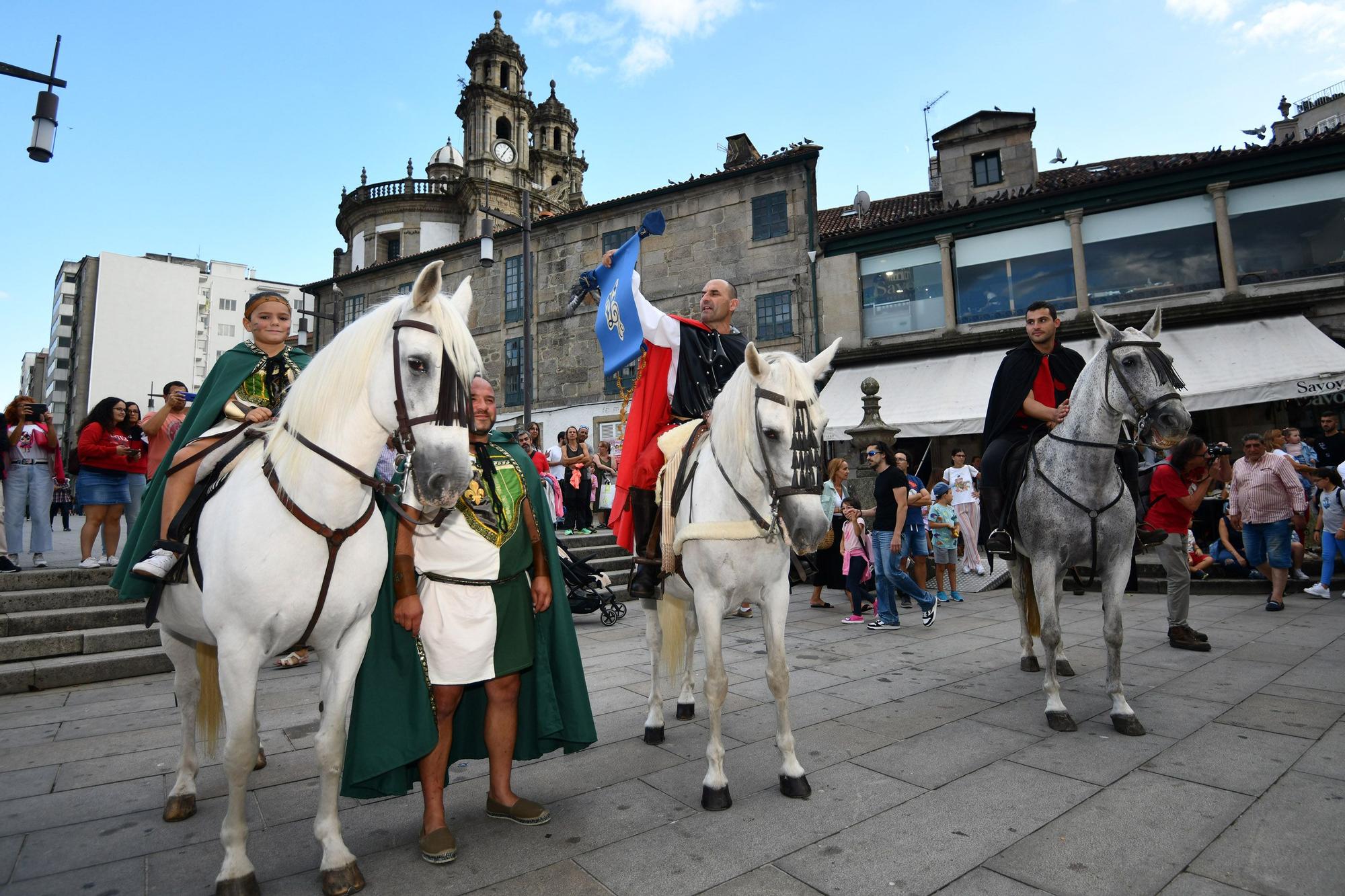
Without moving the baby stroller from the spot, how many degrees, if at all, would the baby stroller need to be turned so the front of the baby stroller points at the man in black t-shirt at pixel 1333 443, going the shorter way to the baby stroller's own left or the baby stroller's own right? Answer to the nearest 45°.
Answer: approximately 45° to the baby stroller's own left

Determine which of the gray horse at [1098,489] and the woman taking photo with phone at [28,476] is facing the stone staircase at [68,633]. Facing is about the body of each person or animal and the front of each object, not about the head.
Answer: the woman taking photo with phone

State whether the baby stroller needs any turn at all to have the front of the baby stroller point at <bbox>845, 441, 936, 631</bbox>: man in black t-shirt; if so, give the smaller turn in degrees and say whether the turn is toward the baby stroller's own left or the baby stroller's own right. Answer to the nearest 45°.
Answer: approximately 45° to the baby stroller's own left

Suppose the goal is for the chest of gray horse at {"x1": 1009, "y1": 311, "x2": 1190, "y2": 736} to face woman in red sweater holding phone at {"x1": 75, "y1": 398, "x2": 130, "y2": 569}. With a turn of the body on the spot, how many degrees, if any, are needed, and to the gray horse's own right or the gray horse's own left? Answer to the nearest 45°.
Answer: approximately 135° to the gray horse's own right

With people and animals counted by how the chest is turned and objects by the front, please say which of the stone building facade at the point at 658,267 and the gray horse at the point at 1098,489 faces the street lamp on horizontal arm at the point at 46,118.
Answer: the stone building facade

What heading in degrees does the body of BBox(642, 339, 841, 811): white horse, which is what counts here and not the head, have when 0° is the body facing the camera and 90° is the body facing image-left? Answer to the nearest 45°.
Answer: approximately 315°

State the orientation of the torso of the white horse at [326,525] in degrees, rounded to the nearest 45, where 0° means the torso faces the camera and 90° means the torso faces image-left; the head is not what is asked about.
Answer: approximately 315°

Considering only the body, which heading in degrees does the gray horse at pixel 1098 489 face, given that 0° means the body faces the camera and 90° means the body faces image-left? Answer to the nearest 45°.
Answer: approximately 315°

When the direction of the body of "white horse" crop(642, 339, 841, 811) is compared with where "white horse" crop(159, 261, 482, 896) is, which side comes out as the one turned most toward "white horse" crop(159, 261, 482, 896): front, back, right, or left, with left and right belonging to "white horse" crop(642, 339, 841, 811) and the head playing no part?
right
